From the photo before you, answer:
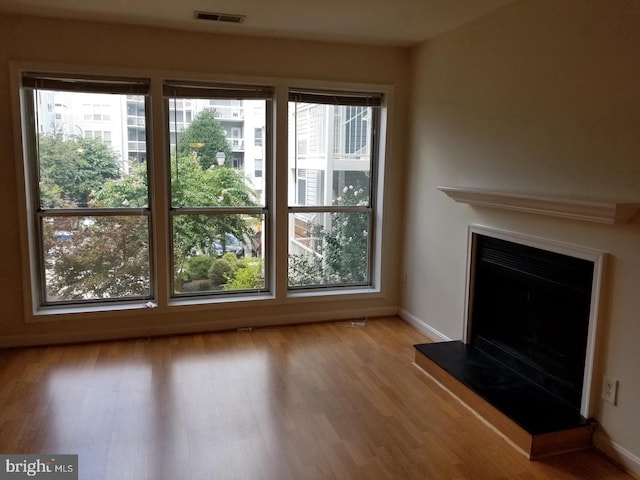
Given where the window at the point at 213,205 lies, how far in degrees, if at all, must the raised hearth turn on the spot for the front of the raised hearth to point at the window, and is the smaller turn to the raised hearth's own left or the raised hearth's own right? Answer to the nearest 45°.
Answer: approximately 45° to the raised hearth's own right

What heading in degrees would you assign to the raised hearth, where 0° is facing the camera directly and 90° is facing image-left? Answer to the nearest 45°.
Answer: approximately 45°

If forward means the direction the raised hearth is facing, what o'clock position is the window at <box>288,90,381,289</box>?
The window is roughly at 3 o'clock from the raised hearth.

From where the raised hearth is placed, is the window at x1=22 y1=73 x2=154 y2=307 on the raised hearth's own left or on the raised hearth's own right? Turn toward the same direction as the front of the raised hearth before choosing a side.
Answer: on the raised hearth's own right

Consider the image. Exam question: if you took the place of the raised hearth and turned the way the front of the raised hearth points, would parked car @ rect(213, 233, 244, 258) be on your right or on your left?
on your right
